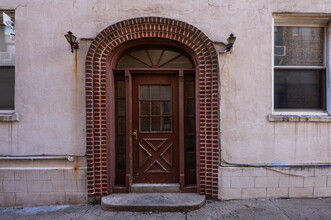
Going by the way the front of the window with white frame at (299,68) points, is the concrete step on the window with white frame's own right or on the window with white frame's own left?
on the window with white frame's own right

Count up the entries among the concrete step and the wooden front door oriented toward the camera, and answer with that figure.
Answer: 2

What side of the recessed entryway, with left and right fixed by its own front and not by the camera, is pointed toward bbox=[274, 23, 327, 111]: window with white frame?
left

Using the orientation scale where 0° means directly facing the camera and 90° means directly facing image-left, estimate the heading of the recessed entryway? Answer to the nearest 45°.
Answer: approximately 0°

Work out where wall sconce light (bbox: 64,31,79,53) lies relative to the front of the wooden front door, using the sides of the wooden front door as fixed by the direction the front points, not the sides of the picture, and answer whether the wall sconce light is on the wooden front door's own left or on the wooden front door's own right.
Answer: on the wooden front door's own right

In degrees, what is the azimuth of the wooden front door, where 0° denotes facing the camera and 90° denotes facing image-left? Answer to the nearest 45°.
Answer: approximately 0°

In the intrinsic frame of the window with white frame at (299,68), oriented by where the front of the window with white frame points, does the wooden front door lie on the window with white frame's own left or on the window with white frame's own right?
on the window with white frame's own right

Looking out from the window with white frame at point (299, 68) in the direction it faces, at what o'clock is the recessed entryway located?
The recessed entryway is roughly at 2 o'clock from the window with white frame.

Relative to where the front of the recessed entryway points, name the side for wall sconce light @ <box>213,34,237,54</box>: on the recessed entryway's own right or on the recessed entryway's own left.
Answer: on the recessed entryway's own left
